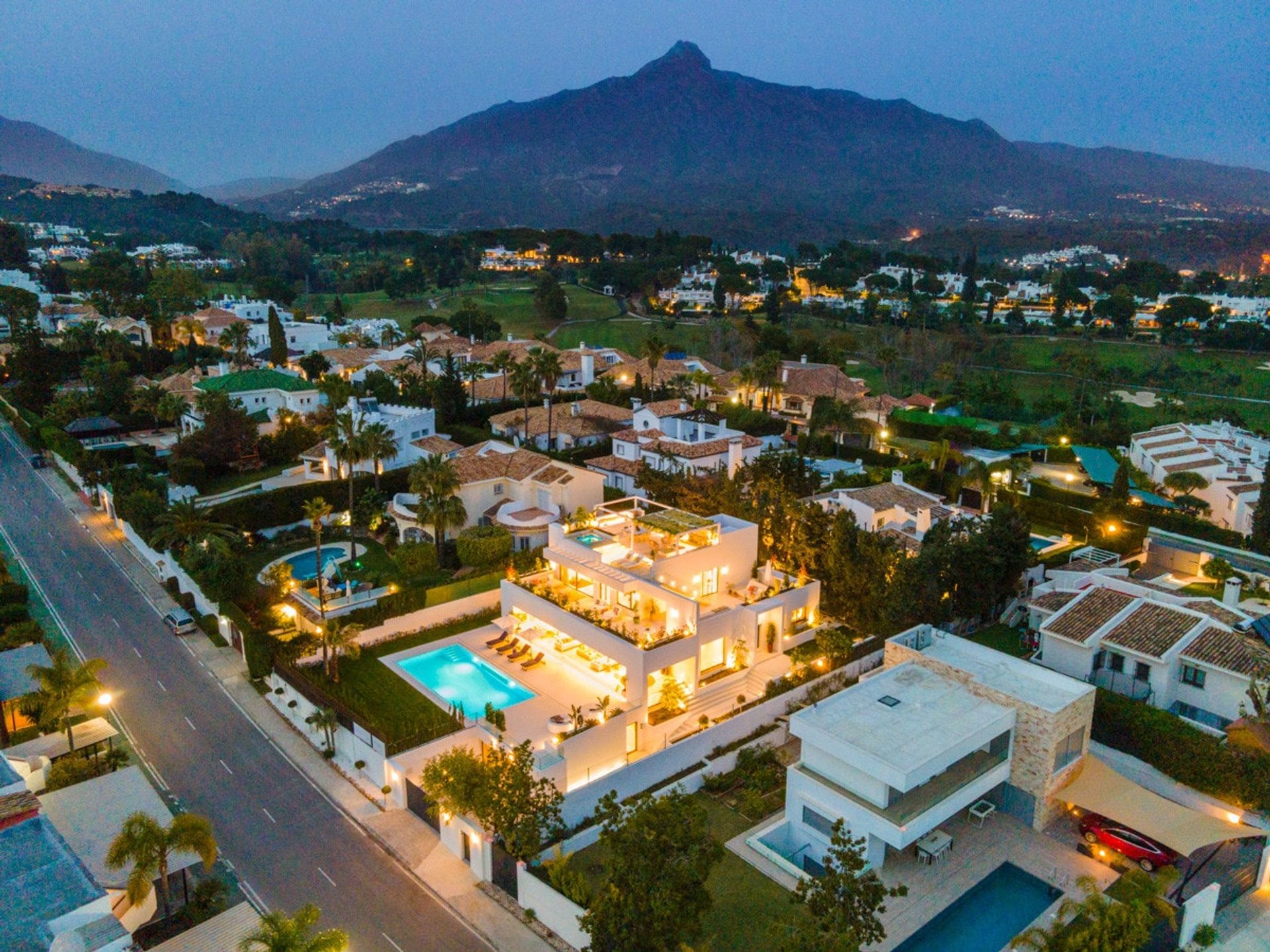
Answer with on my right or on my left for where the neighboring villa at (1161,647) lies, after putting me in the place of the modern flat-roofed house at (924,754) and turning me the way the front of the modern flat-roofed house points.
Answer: on my left

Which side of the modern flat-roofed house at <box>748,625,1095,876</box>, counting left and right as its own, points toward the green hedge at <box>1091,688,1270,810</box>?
left

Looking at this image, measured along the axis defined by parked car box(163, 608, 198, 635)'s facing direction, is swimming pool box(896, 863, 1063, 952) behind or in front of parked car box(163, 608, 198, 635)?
behind

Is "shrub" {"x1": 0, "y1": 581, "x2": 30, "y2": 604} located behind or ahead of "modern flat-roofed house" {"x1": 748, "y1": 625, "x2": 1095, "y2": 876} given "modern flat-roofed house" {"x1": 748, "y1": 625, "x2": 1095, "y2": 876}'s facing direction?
behind

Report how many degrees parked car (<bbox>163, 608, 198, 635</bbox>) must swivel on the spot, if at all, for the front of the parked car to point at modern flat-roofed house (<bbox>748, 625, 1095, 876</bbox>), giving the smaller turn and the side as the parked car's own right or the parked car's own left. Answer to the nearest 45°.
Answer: approximately 180°

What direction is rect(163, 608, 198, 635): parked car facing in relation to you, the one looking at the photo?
facing away from the viewer and to the left of the viewer

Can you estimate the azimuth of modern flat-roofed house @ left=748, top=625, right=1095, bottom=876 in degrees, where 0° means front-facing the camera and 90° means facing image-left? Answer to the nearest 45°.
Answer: approximately 315°

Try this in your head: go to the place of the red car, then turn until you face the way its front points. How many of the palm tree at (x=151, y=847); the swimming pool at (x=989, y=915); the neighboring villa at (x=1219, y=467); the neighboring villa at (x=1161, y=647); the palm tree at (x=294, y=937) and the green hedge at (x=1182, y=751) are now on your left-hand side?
3

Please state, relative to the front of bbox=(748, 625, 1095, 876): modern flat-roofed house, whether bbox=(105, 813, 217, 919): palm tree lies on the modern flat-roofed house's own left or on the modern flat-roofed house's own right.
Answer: on the modern flat-roofed house's own right
